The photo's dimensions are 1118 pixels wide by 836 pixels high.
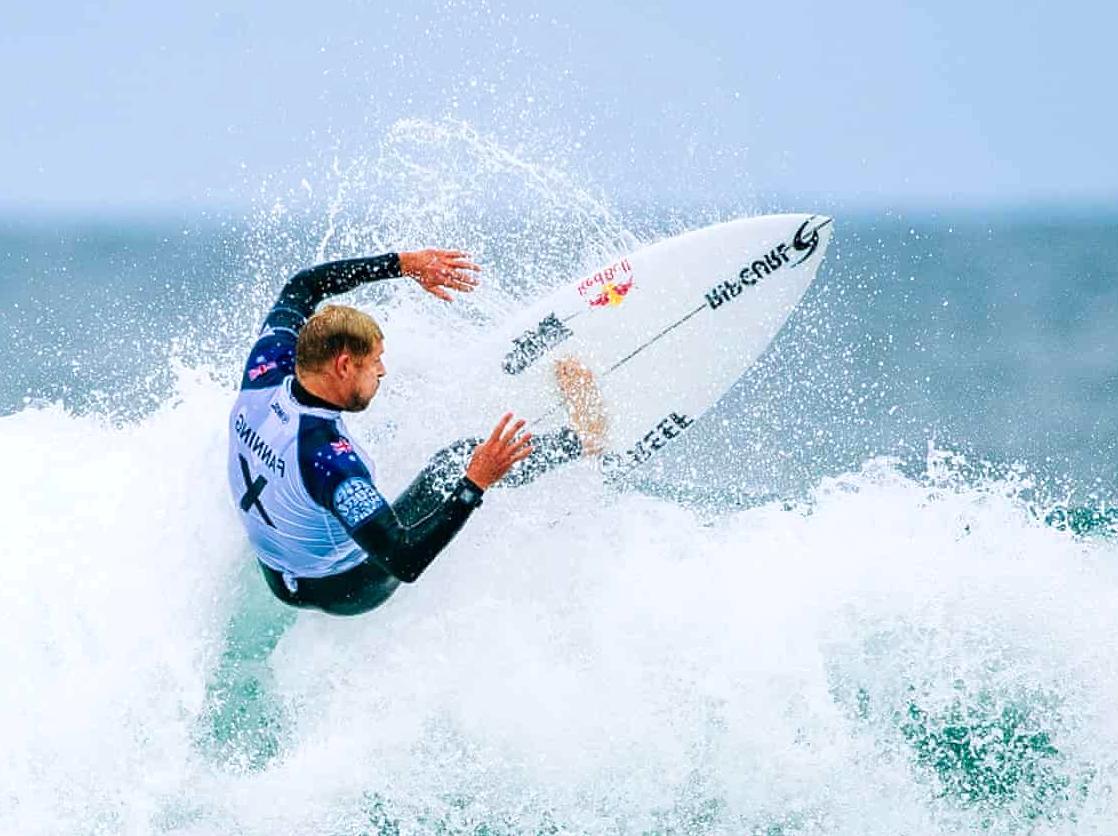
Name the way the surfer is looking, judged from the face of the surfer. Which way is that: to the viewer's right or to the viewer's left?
to the viewer's right

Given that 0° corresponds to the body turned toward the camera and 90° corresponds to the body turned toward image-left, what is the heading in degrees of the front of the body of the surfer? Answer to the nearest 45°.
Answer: approximately 225°
